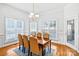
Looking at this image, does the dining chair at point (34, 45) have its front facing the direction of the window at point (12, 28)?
no

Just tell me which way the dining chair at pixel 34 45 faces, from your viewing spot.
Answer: facing away from the viewer and to the right of the viewer
